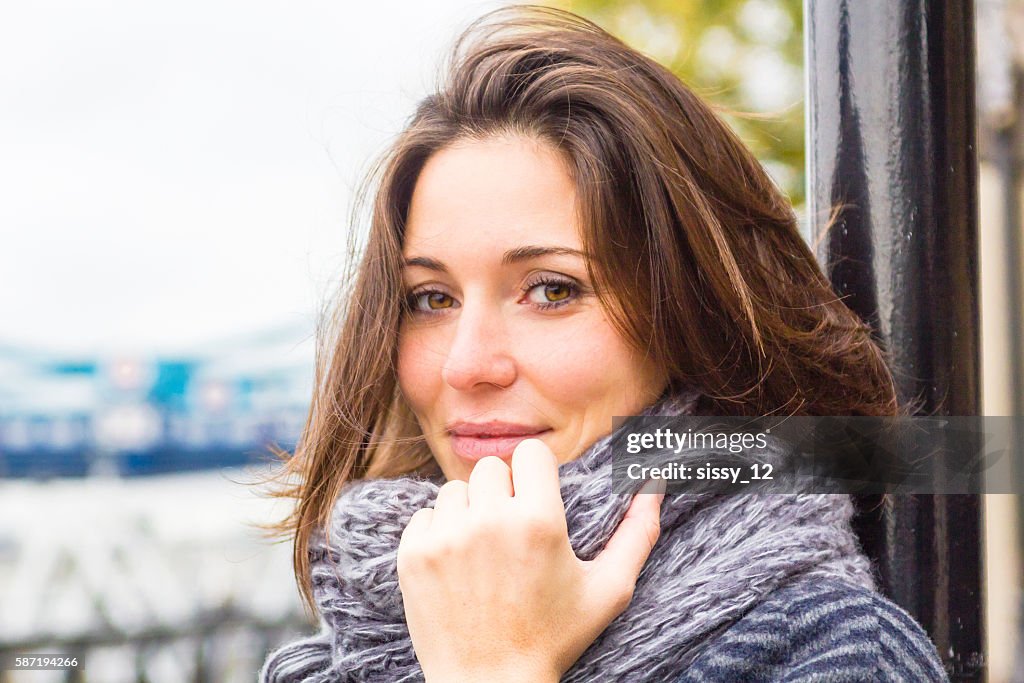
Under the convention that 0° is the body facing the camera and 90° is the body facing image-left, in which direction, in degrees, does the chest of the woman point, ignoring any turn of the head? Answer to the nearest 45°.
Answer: approximately 45°

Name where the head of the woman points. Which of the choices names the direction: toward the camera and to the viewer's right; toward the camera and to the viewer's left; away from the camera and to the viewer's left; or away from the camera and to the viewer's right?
toward the camera and to the viewer's left
